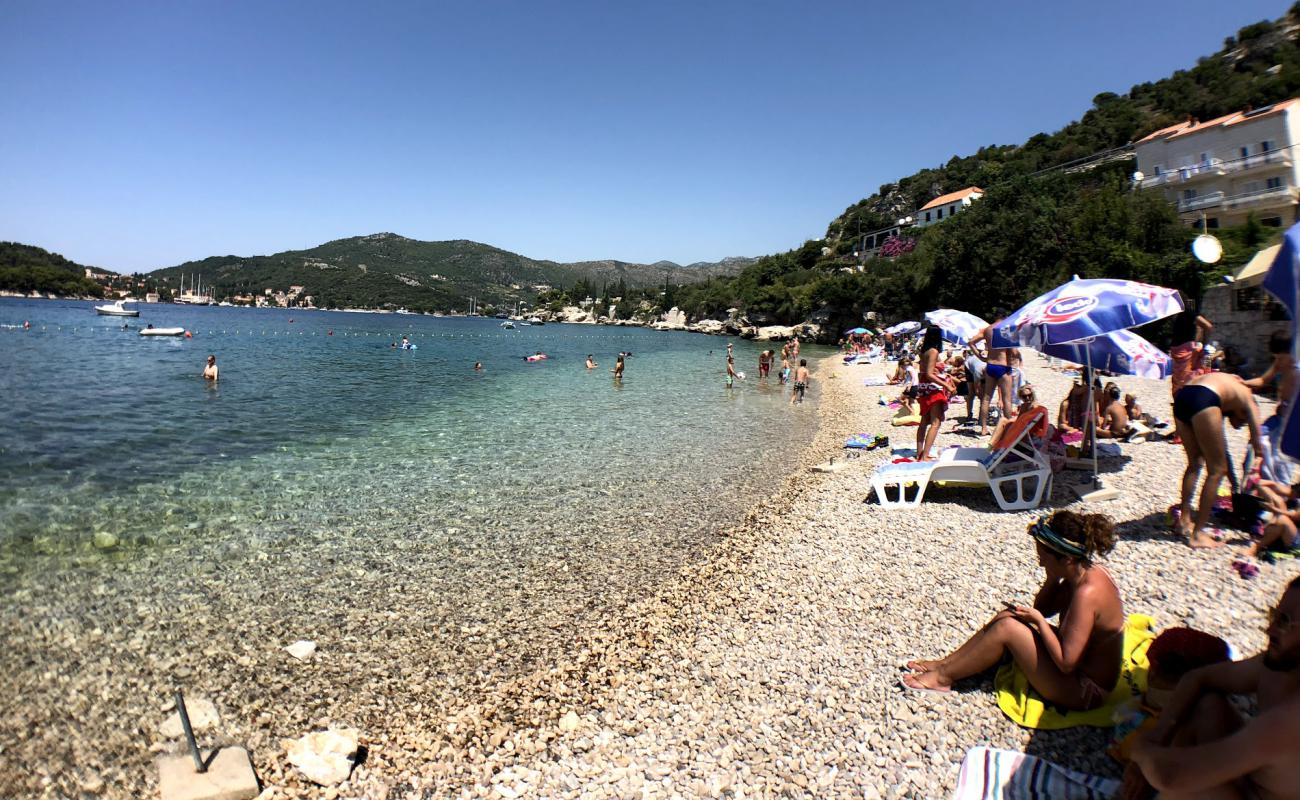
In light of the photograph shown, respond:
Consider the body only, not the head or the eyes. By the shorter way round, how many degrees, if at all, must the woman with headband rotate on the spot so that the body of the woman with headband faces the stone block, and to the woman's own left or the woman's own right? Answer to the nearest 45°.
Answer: approximately 45° to the woman's own left

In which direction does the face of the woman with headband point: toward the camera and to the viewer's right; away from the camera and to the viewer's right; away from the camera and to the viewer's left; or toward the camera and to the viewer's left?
away from the camera and to the viewer's left

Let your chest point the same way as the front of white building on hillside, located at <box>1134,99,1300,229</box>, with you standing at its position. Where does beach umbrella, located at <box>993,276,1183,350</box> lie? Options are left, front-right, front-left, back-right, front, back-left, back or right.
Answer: front-left

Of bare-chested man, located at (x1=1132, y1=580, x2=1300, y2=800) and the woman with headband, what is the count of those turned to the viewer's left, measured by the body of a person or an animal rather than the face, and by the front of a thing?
2

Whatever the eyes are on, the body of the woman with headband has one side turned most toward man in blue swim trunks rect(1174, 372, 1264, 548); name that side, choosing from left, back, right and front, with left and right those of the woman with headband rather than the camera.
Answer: right

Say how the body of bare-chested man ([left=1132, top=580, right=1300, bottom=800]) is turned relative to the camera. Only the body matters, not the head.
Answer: to the viewer's left

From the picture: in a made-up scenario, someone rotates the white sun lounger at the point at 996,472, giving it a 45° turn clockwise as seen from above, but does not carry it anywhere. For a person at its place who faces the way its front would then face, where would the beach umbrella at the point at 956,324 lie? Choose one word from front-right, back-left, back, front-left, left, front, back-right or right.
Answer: front-right

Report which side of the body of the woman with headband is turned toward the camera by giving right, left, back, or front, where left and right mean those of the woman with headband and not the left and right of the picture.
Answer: left

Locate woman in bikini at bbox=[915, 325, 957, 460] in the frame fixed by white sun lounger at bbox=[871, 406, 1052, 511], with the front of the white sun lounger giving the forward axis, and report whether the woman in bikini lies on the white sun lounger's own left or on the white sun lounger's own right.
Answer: on the white sun lounger's own right

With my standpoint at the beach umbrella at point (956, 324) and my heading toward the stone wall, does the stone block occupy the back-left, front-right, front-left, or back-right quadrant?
back-right

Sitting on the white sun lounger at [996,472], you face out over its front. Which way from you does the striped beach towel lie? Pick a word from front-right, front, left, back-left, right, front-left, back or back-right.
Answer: left

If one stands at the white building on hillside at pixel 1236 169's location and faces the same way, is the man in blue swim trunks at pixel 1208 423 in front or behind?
in front

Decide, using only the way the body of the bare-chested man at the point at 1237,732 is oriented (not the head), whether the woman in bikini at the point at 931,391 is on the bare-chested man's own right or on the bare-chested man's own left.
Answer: on the bare-chested man's own right

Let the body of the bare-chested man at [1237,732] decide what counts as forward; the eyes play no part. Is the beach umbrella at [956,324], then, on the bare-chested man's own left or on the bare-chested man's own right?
on the bare-chested man's own right

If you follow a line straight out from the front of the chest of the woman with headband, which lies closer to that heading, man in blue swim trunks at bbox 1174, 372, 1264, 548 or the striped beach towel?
the striped beach towel

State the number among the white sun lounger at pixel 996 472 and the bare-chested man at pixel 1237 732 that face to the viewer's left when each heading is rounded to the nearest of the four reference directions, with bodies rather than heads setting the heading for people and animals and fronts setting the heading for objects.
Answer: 2

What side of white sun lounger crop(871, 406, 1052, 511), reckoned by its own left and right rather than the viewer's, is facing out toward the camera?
left
